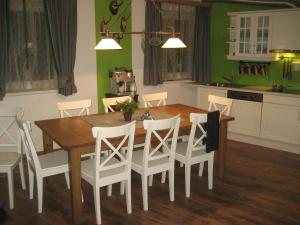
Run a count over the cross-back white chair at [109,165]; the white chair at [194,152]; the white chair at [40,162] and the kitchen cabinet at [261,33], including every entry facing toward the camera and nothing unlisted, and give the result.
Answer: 1

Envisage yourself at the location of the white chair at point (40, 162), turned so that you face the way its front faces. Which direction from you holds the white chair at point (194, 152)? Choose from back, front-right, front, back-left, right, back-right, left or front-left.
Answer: front-right

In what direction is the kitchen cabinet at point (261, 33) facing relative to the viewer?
toward the camera

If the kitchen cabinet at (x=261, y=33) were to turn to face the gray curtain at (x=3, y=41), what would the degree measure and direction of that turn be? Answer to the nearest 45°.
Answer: approximately 45° to its right

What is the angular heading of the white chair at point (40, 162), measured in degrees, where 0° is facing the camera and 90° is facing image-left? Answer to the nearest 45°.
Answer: approximately 225°

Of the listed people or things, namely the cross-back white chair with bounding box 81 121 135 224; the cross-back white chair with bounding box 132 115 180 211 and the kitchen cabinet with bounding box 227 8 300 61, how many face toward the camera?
1

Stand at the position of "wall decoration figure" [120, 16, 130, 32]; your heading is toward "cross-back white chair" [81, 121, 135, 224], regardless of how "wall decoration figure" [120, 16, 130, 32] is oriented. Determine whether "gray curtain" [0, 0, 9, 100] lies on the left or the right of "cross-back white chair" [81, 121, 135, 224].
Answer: right

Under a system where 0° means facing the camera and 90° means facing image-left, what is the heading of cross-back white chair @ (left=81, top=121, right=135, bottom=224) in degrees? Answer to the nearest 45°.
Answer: approximately 135°

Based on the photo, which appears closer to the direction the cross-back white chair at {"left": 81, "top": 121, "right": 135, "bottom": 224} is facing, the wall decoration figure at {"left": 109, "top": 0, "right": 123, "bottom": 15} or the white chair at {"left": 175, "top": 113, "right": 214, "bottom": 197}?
the wall decoration figure

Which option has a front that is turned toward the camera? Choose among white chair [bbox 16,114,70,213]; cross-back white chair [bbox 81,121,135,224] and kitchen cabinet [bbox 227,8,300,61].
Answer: the kitchen cabinet

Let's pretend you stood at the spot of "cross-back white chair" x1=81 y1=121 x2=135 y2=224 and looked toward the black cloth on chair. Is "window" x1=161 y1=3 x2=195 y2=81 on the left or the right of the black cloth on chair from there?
left

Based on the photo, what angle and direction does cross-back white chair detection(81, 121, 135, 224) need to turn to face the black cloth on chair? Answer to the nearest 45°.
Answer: approximately 90° to its right

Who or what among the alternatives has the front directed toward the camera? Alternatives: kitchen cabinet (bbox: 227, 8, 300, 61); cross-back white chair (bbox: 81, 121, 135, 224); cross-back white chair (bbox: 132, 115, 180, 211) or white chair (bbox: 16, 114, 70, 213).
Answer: the kitchen cabinet

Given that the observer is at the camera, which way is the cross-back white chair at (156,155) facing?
facing away from the viewer and to the left of the viewer

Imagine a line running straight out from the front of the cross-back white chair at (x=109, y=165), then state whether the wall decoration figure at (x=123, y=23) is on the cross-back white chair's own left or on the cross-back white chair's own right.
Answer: on the cross-back white chair's own right

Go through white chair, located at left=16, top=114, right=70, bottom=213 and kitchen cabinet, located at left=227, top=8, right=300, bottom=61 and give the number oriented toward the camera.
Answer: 1
